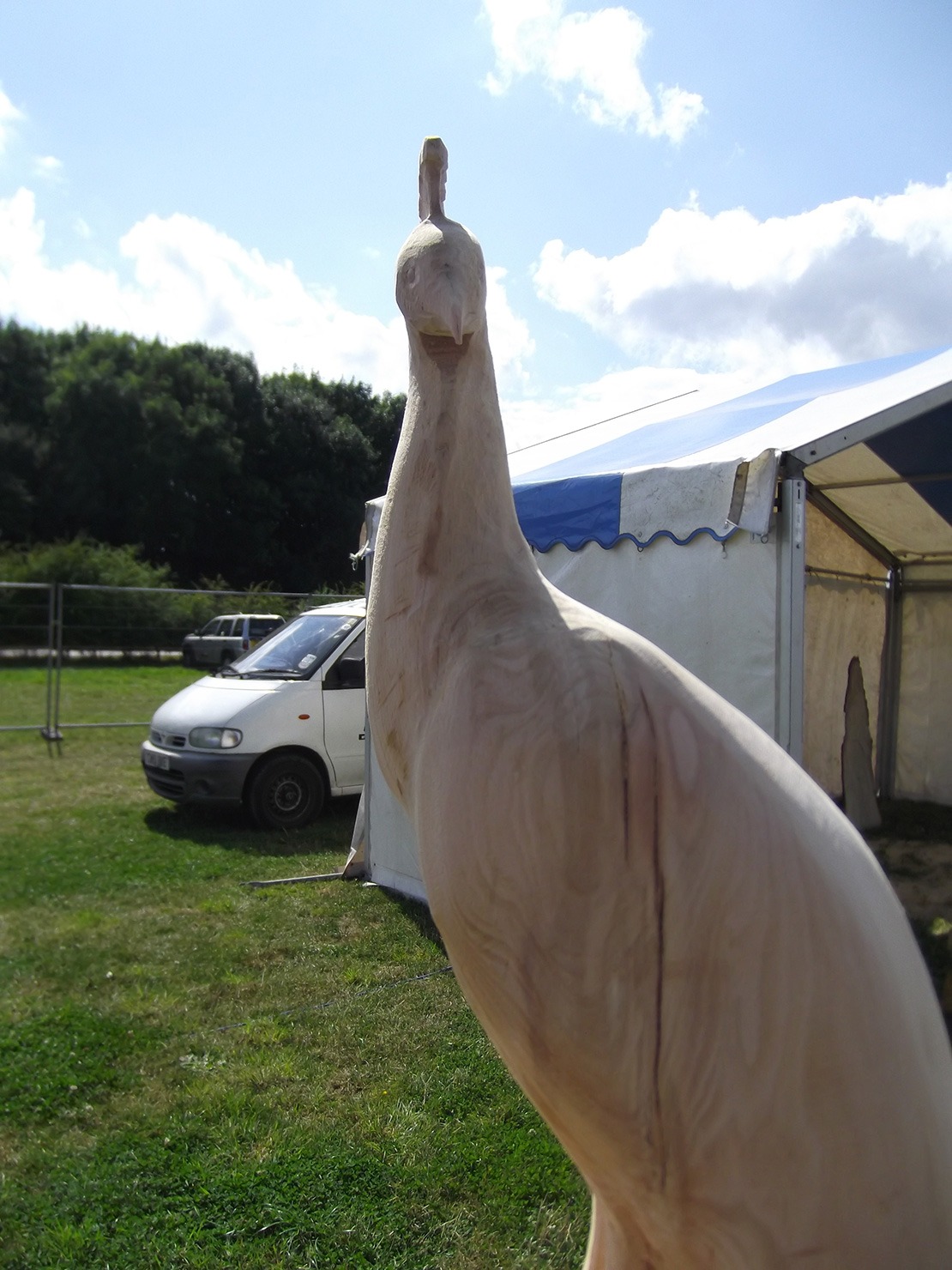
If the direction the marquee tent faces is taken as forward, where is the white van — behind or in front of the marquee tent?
behind

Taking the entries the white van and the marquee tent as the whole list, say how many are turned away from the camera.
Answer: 0

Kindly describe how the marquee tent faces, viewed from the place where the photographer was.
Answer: facing the viewer and to the right of the viewer

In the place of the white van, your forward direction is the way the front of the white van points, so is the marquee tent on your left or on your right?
on your left
